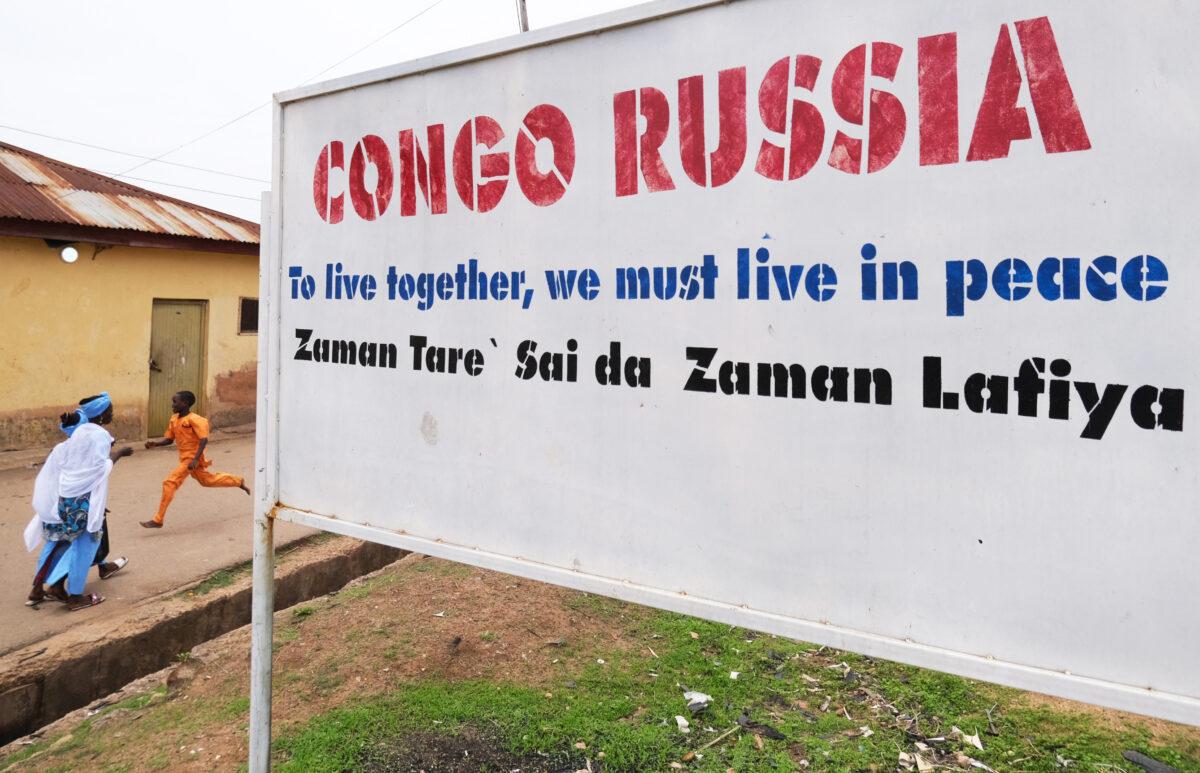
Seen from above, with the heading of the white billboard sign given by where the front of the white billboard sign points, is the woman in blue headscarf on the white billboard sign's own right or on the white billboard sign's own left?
on the white billboard sign's own right

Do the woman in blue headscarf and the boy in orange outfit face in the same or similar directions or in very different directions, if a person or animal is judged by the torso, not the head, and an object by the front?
very different directions

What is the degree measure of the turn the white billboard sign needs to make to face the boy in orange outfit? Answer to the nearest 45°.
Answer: approximately 90° to its right

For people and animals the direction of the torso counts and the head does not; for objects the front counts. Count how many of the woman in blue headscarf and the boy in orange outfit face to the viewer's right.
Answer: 1
